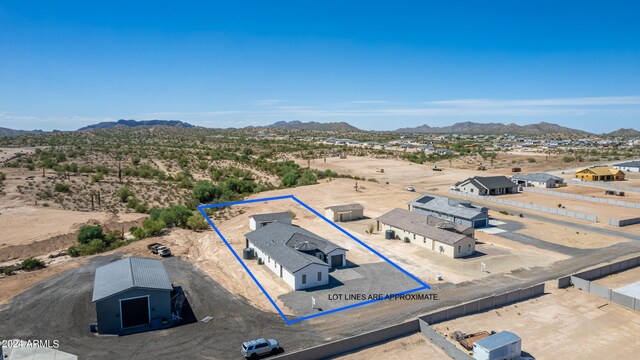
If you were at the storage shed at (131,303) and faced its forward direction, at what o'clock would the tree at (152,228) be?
The tree is roughly at 6 o'clock from the storage shed.

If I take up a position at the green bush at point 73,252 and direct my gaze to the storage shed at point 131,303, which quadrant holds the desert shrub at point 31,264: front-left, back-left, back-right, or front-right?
front-right

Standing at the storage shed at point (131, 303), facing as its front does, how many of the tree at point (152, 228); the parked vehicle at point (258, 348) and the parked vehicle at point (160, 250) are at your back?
2

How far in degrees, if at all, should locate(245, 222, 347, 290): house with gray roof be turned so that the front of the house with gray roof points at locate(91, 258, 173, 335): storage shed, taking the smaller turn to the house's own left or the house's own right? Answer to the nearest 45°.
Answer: approximately 90° to the house's own right

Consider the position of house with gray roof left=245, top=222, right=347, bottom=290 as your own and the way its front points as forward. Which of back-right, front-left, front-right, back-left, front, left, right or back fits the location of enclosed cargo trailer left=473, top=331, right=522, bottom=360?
front

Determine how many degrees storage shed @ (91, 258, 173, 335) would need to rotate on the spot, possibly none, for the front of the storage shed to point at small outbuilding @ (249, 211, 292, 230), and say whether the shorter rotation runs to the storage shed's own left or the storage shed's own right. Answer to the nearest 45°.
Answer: approximately 135° to the storage shed's own left

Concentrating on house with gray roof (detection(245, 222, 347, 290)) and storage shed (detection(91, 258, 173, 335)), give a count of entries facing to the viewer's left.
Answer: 0

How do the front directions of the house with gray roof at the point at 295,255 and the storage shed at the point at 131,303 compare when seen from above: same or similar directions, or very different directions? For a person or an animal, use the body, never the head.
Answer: same or similar directions

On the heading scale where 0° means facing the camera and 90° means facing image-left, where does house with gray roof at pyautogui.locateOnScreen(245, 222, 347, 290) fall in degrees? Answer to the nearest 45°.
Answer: approximately 315°

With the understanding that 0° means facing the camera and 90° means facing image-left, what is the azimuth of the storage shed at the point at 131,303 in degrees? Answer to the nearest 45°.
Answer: approximately 0°

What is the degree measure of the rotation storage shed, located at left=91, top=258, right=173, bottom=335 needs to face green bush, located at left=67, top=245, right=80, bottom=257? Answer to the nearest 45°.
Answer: approximately 180°

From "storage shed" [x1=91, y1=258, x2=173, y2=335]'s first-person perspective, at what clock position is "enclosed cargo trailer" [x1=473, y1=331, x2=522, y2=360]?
"enclosed cargo trailer" [x1=473, y1=331, x2=522, y2=360] is roughly at 10 o'clock from "storage shed" [x1=91, y1=258, x2=173, y2=335].

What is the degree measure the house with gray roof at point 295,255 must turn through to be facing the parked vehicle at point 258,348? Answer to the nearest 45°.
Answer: approximately 45° to its right

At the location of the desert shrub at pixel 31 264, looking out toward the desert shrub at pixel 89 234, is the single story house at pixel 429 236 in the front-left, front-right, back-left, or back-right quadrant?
front-right
